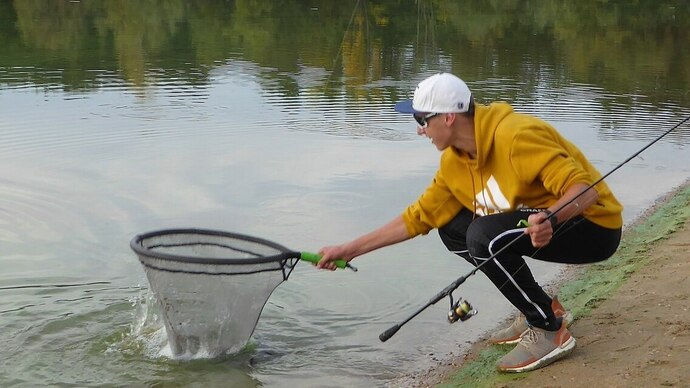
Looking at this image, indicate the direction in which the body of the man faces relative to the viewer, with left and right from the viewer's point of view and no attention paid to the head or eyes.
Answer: facing the viewer and to the left of the viewer

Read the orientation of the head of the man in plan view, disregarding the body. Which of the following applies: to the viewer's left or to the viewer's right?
to the viewer's left
